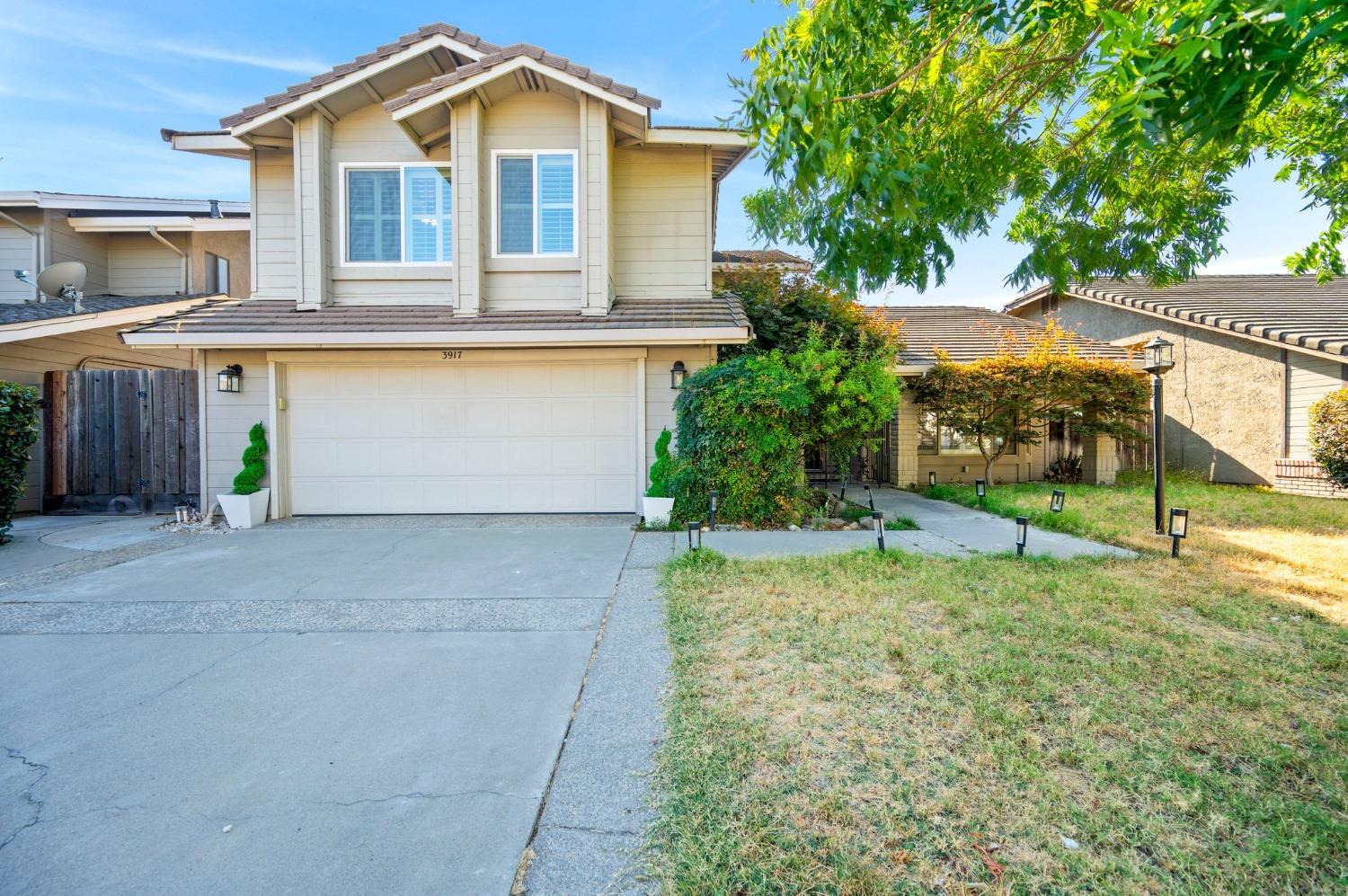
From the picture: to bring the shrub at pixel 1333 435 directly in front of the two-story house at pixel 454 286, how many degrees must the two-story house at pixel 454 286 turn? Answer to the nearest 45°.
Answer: approximately 90° to its left

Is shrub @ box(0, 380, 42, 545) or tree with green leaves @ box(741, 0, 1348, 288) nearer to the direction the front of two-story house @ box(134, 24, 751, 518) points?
the tree with green leaves

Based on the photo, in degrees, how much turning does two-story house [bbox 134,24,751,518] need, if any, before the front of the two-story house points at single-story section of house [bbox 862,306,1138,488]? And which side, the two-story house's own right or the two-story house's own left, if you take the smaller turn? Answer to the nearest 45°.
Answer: approximately 90° to the two-story house's own left

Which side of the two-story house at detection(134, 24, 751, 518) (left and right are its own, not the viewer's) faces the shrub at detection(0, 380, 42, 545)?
right

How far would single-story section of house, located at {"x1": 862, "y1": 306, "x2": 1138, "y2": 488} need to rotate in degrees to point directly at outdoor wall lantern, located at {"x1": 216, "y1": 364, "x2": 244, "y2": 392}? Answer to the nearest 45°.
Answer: approximately 45° to its right

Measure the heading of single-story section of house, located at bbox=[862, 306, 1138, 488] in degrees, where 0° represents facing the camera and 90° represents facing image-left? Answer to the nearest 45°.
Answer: approximately 0°

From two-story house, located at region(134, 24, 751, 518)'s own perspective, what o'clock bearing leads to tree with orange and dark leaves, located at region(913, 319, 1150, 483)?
The tree with orange and dark leaves is roughly at 9 o'clock from the two-story house.

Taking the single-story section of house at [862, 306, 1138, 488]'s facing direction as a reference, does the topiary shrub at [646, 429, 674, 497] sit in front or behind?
in front

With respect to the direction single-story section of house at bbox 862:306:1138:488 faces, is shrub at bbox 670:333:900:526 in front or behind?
in front

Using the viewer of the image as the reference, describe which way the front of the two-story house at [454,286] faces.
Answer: facing the viewer

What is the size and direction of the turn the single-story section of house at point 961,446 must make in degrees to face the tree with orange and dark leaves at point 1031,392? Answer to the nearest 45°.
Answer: approximately 45° to its left
